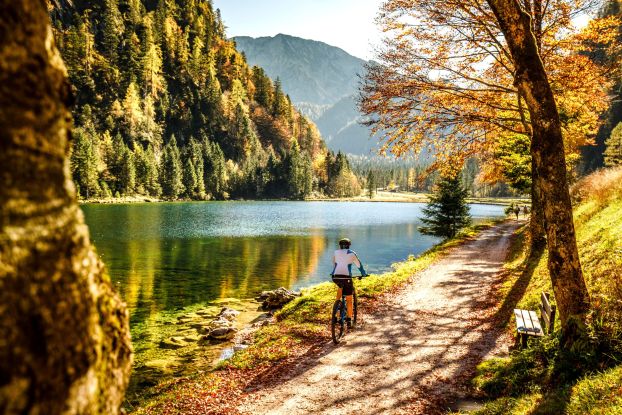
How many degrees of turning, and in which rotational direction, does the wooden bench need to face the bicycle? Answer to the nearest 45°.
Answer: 0° — it already faces it

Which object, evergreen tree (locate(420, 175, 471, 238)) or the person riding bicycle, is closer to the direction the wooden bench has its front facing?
the person riding bicycle

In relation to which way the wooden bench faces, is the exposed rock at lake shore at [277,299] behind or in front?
in front

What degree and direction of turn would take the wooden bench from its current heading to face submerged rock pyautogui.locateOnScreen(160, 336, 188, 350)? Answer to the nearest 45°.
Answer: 0° — it already faces it

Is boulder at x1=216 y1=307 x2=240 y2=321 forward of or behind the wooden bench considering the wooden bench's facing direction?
forward

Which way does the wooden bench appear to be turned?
to the viewer's left

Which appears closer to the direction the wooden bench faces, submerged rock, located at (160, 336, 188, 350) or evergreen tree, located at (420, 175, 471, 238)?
the submerged rock
